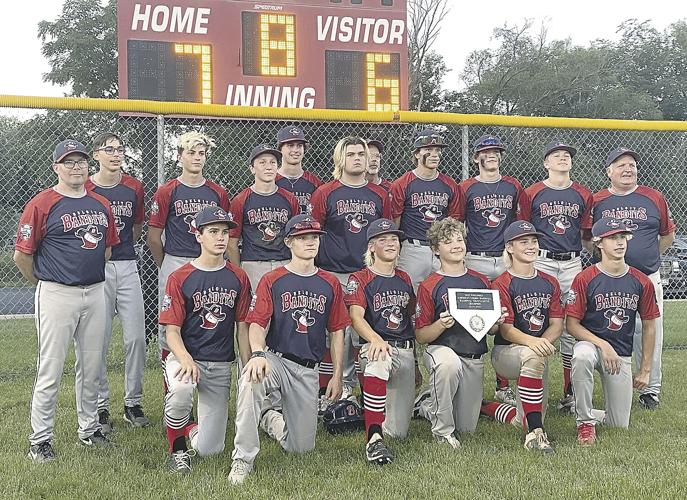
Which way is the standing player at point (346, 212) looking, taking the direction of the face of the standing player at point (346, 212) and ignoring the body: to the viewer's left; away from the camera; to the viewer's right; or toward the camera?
toward the camera

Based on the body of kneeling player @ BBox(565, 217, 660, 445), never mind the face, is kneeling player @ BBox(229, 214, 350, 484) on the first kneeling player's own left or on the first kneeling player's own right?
on the first kneeling player's own right

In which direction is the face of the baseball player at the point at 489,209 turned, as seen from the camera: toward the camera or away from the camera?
toward the camera

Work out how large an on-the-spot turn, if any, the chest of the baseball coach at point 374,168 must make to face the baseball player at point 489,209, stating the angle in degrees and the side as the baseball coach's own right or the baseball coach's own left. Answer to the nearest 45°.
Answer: approximately 90° to the baseball coach's own left

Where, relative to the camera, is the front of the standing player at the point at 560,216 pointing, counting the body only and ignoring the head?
toward the camera

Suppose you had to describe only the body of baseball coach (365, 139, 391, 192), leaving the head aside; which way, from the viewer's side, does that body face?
toward the camera

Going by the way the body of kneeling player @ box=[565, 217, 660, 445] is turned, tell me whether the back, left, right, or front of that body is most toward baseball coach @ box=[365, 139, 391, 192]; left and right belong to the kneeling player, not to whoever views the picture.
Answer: right

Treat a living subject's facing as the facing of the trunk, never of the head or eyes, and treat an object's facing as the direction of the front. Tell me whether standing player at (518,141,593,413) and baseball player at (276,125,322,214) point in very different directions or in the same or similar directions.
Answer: same or similar directions

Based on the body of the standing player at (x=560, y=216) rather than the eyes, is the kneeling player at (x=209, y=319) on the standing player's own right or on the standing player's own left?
on the standing player's own right

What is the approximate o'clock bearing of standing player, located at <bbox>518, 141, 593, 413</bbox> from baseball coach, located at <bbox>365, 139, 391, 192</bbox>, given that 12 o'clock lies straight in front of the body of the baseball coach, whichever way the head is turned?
The standing player is roughly at 9 o'clock from the baseball coach.

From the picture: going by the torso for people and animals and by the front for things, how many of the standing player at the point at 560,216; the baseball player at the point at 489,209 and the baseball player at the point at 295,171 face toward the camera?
3

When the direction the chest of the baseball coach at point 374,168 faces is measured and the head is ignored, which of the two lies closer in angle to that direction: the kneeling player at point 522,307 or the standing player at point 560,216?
the kneeling player

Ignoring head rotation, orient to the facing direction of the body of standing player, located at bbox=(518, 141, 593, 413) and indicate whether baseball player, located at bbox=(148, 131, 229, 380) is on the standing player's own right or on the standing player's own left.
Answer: on the standing player's own right

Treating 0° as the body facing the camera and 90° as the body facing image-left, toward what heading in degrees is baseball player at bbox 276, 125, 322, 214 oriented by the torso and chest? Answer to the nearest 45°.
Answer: approximately 0°

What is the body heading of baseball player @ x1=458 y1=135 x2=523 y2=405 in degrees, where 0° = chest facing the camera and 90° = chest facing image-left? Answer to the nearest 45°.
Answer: approximately 0°

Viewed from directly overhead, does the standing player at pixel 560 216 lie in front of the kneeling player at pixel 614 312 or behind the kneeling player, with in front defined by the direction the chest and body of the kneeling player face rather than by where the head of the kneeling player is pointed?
behind

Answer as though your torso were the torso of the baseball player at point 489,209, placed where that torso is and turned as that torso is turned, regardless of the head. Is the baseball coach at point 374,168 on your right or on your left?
on your right
